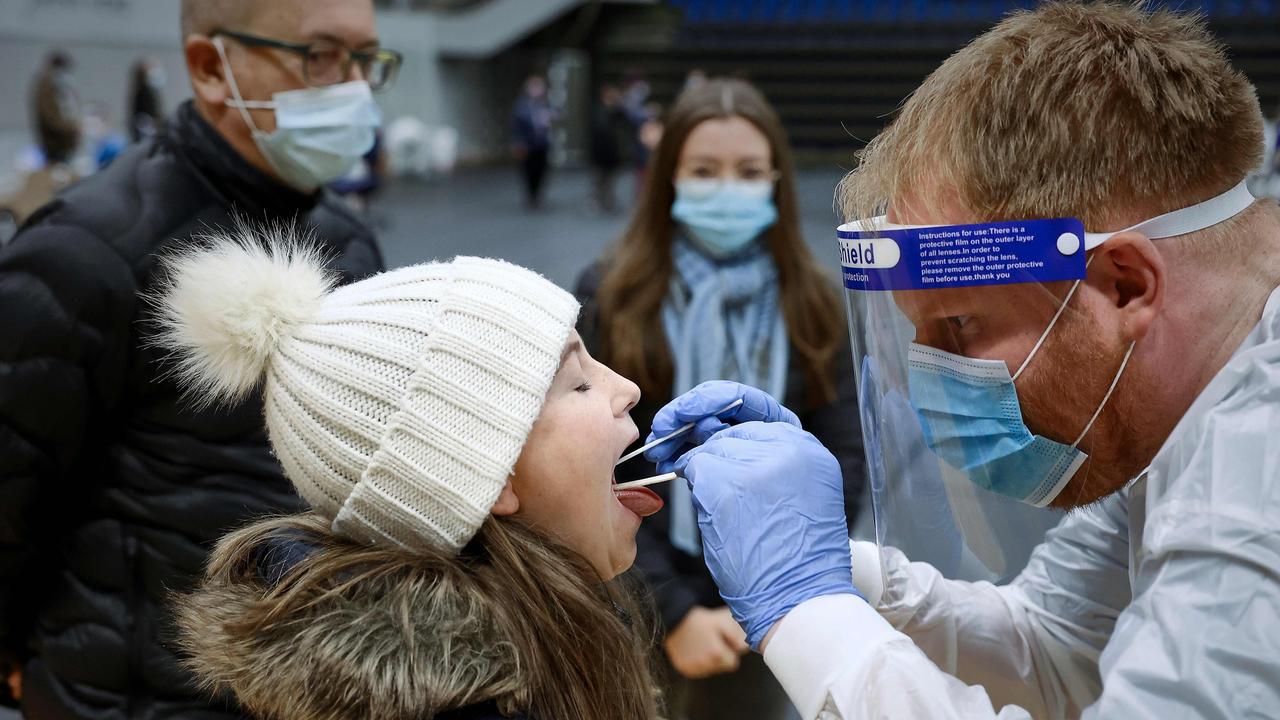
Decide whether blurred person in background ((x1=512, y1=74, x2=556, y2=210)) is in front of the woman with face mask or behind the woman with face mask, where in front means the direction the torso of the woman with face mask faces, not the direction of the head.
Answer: behind

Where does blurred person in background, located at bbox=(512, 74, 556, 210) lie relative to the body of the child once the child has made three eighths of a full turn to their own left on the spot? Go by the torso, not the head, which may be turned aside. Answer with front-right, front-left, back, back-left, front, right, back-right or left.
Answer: front-right

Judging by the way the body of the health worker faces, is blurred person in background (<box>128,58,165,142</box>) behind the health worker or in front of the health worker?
in front

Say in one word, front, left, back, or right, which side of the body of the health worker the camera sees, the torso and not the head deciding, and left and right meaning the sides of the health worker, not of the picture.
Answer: left

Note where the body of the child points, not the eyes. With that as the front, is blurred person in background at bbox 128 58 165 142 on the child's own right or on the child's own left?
on the child's own left

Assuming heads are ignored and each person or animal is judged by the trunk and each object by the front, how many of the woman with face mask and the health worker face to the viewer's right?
0

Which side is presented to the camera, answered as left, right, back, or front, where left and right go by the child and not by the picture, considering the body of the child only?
right

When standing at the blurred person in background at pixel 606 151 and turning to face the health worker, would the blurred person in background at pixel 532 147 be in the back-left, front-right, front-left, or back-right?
back-right

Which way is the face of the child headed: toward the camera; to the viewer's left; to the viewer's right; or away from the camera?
to the viewer's right

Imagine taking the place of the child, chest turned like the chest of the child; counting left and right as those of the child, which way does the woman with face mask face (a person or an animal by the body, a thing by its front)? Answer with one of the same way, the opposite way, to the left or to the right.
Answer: to the right

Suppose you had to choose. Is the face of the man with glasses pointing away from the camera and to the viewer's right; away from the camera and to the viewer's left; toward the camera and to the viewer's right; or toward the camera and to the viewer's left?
toward the camera and to the viewer's right

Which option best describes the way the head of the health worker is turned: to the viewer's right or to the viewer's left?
to the viewer's left

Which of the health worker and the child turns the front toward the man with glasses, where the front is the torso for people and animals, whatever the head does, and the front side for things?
the health worker

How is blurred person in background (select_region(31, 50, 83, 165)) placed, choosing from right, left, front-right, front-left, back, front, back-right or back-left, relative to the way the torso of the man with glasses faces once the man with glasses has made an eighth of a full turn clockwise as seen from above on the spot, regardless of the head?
back
